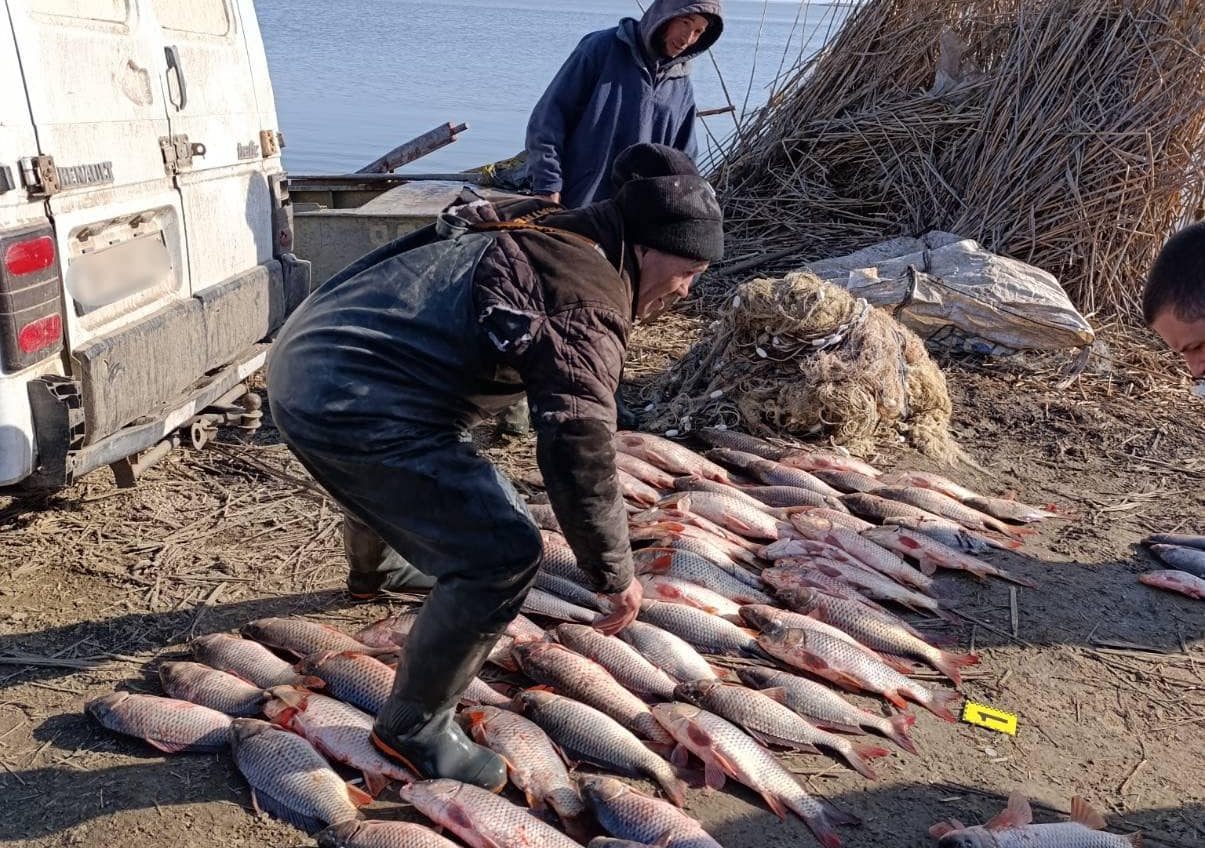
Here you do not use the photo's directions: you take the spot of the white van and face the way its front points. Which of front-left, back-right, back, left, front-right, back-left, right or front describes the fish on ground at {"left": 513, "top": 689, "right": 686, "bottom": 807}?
back

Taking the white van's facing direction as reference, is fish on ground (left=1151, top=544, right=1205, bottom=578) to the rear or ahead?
to the rear

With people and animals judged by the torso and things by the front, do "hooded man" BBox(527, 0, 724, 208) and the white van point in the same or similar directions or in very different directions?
very different directions

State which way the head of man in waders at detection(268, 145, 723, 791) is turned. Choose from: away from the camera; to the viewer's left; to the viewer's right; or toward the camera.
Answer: to the viewer's right

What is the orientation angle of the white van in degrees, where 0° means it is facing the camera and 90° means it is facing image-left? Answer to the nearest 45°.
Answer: approximately 135°

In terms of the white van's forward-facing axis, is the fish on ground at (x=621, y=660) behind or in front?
behind

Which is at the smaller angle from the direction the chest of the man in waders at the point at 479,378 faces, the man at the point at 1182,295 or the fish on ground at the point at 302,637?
the man

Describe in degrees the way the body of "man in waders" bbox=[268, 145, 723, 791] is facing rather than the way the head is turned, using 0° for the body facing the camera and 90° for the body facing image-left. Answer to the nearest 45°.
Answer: approximately 270°

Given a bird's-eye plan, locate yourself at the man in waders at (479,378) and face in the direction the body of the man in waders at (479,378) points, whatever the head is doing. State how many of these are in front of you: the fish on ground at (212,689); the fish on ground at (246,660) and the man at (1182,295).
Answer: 1
